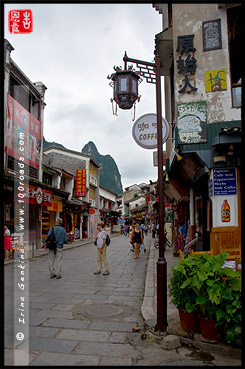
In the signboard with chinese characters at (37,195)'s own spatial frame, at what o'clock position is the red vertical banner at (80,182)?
The red vertical banner is roughly at 8 o'clock from the signboard with chinese characters.

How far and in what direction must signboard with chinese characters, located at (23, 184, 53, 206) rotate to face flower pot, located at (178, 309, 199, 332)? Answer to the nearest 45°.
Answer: approximately 45° to its right

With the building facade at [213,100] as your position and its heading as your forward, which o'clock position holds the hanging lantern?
The hanging lantern is roughly at 12 o'clock from the building facade.

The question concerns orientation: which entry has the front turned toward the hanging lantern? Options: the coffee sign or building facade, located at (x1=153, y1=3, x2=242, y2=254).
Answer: the building facade

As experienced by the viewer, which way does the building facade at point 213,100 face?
facing the viewer and to the left of the viewer

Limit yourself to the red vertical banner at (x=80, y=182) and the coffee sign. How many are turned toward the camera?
2

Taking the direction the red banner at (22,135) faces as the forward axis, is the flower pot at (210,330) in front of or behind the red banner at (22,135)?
in front

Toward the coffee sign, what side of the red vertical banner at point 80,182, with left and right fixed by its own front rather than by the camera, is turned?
front

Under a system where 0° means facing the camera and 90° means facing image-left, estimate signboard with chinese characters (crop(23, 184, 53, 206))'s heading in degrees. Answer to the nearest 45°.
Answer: approximately 315°
